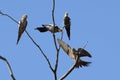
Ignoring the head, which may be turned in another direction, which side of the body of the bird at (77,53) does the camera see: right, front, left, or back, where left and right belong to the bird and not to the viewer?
left

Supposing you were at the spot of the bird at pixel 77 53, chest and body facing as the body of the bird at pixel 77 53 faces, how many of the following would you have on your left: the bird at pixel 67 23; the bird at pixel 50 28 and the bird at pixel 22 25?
0
